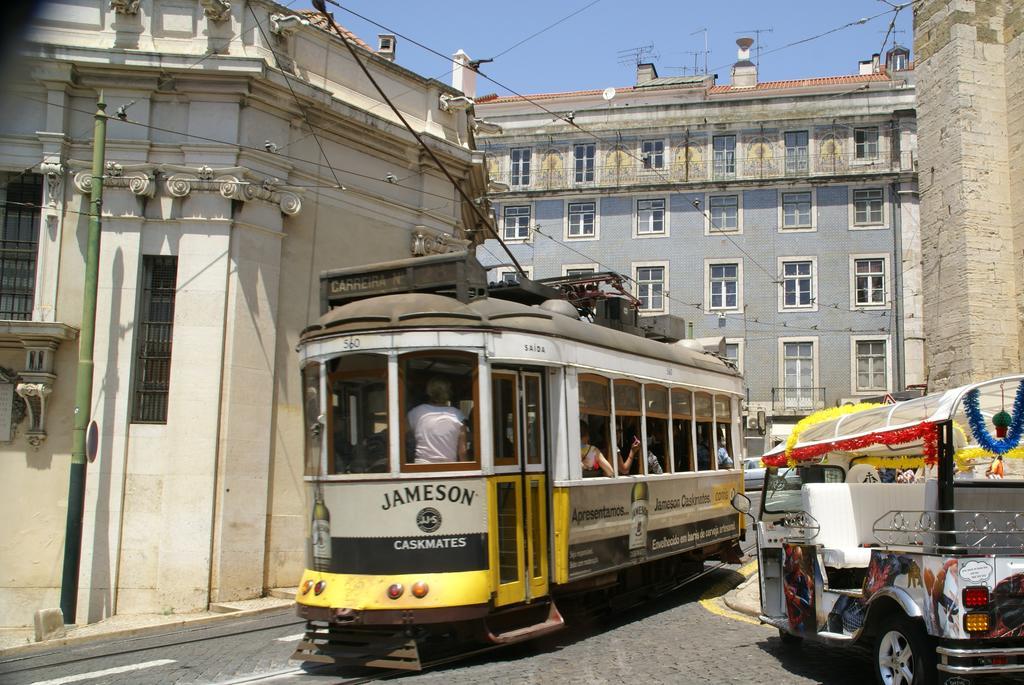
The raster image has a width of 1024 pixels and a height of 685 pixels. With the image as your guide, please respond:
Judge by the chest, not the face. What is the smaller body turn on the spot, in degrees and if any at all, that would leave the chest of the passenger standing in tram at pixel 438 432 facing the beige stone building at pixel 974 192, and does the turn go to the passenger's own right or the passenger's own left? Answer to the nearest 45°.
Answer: approximately 45° to the passenger's own right

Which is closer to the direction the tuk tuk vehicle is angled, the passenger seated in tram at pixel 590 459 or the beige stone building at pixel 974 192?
the passenger seated in tram

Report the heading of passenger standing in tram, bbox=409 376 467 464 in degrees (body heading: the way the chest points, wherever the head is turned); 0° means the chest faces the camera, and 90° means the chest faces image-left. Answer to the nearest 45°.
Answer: approximately 180°

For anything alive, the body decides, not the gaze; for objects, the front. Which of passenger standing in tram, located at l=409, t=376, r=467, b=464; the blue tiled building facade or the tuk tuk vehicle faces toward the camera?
the blue tiled building facade

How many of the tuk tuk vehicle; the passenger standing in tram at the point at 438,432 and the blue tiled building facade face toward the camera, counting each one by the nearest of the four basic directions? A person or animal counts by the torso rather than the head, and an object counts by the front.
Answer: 1

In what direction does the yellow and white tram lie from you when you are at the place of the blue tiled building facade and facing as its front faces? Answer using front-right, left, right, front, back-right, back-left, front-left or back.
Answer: front

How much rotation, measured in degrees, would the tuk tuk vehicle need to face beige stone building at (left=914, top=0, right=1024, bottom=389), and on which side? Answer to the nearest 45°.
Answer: approximately 45° to its right

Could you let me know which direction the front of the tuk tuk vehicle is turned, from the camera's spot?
facing away from the viewer and to the left of the viewer

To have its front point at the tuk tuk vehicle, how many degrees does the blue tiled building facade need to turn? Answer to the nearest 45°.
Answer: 0° — it already faces it

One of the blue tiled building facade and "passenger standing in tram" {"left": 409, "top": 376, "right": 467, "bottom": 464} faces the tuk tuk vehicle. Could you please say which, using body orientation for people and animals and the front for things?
the blue tiled building facade

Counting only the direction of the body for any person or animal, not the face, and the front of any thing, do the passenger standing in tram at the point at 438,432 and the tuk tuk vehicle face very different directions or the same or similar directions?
same or similar directions

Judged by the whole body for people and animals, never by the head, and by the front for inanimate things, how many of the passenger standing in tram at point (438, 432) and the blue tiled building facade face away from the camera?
1

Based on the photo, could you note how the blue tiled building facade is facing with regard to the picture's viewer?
facing the viewer

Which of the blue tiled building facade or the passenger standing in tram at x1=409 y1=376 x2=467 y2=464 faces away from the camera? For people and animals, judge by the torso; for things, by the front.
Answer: the passenger standing in tram

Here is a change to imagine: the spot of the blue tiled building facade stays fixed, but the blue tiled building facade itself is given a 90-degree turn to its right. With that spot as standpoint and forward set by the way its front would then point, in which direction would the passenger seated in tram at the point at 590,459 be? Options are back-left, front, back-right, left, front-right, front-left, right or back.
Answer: left

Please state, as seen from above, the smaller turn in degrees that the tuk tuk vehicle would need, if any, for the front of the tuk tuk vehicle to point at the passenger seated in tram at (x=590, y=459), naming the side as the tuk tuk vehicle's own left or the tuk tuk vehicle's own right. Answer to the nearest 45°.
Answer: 0° — it already faces them
